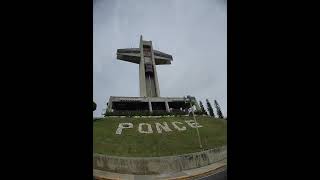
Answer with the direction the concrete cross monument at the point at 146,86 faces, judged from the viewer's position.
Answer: facing the viewer

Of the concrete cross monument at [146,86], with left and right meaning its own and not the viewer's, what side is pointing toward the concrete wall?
front
